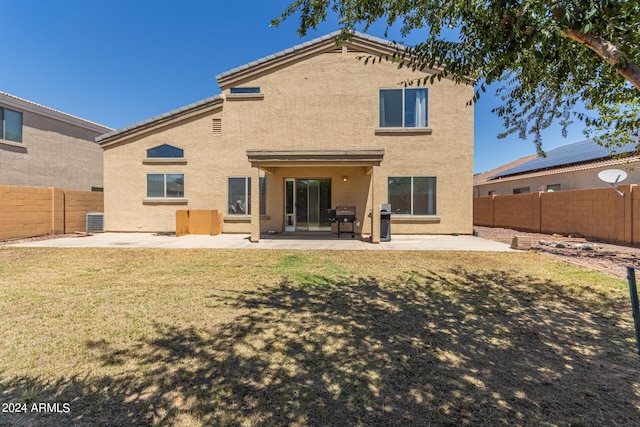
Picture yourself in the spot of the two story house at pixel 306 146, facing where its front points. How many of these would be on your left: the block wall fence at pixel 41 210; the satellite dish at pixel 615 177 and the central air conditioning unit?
2

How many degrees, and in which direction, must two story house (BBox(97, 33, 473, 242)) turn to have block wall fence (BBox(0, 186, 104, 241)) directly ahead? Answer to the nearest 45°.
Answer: approximately 90° to its left

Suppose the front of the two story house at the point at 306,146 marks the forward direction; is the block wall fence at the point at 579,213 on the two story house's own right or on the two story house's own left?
on the two story house's own right

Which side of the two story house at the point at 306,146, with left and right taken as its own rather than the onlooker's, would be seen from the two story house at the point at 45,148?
left

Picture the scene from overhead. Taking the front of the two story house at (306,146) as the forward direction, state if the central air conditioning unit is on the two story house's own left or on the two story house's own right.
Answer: on the two story house's own left

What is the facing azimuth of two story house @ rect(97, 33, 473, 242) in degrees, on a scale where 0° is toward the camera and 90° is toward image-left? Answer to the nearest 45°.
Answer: approximately 180°

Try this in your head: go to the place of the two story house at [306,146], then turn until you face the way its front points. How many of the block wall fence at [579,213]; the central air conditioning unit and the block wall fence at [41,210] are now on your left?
2

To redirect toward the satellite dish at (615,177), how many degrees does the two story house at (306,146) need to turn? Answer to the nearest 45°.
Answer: approximately 135° to its right
